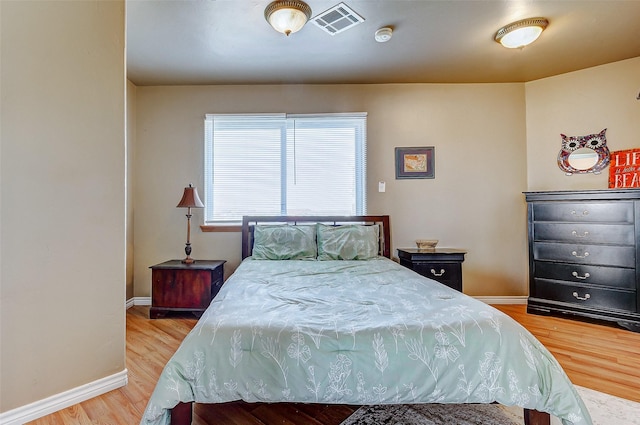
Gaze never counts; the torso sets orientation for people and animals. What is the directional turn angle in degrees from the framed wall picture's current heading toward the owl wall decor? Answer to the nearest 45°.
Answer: approximately 90° to its left

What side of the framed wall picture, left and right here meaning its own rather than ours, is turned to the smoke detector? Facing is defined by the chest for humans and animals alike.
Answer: front

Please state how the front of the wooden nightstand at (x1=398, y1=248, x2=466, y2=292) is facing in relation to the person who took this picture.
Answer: facing the viewer

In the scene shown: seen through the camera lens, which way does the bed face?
facing the viewer

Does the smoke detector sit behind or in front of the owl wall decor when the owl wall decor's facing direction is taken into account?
in front

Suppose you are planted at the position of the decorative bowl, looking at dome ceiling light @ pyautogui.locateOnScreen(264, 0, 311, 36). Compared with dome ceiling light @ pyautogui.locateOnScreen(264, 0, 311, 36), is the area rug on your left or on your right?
left

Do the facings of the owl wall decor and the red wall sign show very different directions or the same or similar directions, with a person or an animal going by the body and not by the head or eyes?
same or similar directions

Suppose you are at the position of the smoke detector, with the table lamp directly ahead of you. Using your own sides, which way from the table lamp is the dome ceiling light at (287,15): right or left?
left

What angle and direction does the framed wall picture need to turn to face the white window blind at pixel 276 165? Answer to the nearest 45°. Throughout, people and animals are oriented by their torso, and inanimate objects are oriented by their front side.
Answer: approximately 90° to its right

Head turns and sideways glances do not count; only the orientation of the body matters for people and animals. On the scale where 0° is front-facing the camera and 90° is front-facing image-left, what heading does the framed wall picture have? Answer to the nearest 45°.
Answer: approximately 0°

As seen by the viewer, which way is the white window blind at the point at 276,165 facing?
toward the camera

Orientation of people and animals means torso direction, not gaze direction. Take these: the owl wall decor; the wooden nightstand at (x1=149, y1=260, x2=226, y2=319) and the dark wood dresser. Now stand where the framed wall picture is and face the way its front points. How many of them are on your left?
2
